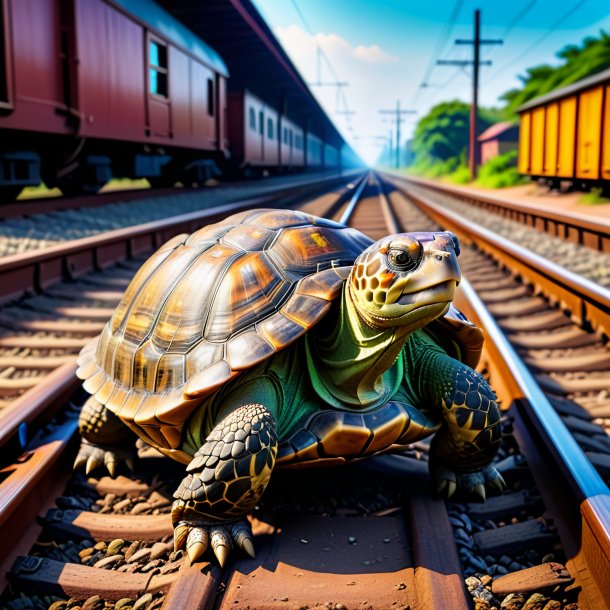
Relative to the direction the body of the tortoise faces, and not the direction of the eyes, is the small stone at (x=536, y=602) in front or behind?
in front

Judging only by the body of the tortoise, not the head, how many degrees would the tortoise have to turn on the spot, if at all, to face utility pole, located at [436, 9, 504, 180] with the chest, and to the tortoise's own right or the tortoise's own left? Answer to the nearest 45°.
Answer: approximately 135° to the tortoise's own left

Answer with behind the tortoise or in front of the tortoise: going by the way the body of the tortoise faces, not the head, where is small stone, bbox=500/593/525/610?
in front

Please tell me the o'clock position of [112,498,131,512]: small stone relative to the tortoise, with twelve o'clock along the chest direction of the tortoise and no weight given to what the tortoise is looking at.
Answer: The small stone is roughly at 5 o'clock from the tortoise.

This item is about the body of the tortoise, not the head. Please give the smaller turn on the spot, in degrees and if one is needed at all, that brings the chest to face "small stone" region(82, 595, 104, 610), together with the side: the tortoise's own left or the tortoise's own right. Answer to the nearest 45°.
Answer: approximately 90° to the tortoise's own right

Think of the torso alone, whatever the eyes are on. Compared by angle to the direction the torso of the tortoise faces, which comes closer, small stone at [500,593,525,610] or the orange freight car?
the small stone

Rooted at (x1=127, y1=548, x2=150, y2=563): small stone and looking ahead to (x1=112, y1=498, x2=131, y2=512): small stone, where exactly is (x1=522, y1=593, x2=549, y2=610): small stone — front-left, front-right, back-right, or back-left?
back-right

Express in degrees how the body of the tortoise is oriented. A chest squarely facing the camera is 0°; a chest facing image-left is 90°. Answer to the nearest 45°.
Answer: approximately 315°

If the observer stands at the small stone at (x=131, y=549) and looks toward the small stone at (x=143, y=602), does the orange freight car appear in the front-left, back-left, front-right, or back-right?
back-left

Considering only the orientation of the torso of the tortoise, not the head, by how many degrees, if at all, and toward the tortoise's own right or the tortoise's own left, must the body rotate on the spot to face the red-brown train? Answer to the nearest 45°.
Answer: approximately 135° to the tortoise's own left

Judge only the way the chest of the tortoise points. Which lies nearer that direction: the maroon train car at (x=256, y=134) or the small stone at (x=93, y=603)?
the small stone

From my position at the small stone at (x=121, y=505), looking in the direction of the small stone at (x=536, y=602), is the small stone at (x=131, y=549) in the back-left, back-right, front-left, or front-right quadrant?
front-right
